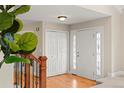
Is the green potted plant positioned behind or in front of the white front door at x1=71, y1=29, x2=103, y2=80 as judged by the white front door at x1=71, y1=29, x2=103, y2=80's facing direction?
in front

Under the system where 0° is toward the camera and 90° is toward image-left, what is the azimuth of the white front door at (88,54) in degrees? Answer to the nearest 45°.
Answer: approximately 45°
